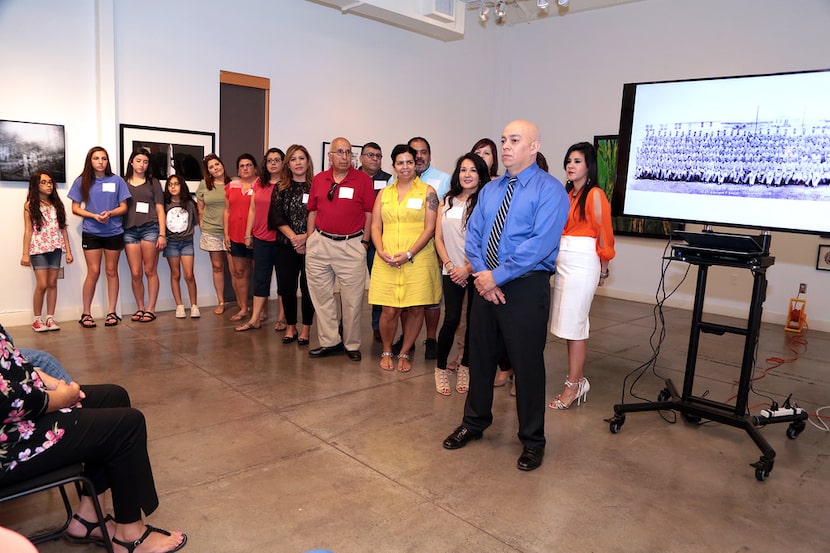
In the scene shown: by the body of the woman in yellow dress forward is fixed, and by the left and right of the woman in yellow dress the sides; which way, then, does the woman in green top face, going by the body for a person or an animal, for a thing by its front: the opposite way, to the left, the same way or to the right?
the same way

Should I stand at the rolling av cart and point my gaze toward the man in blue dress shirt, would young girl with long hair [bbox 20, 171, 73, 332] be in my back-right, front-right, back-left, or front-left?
front-right

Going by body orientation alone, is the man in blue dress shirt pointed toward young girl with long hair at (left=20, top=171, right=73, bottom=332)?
no

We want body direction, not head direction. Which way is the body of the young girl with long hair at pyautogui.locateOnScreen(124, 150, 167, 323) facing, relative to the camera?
toward the camera

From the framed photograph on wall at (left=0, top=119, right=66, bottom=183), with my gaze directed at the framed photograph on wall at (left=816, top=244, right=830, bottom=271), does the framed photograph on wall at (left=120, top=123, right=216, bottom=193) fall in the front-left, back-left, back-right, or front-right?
front-left

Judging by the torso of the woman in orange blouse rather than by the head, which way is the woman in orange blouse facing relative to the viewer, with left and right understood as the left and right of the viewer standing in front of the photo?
facing the viewer and to the left of the viewer

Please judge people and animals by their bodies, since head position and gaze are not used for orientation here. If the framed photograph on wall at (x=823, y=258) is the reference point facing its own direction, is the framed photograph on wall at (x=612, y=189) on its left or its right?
on its right

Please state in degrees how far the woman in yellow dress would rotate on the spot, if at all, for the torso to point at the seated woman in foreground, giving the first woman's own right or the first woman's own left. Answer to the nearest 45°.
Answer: approximately 45° to the first woman's own right

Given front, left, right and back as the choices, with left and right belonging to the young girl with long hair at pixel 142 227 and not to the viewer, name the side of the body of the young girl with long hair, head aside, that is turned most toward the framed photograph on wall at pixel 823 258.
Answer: left

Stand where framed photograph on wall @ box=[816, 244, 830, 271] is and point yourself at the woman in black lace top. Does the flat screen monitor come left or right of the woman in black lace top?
left

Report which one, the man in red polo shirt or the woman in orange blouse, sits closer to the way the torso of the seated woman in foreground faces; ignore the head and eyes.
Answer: the woman in orange blouse

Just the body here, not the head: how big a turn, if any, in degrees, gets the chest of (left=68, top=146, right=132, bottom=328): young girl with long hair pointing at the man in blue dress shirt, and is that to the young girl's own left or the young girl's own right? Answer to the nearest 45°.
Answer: approximately 45° to the young girl's own left

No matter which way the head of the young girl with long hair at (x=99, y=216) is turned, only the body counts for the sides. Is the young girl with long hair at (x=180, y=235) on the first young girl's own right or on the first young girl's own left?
on the first young girl's own left

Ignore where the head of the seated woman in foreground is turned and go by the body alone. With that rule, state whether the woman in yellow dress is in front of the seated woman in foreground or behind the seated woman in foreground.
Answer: in front

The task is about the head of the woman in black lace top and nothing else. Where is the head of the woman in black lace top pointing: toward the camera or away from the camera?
toward the camera

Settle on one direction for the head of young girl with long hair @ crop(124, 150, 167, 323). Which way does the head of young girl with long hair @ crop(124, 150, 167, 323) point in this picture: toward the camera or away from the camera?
toward the camera

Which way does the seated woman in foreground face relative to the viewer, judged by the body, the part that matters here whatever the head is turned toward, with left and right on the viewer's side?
facing to the right of the viewer

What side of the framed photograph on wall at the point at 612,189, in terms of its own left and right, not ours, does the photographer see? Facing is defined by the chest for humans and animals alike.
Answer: front

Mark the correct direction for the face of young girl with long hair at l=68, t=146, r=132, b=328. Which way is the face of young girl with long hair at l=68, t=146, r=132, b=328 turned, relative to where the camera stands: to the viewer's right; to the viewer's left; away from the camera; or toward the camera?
toward the camera

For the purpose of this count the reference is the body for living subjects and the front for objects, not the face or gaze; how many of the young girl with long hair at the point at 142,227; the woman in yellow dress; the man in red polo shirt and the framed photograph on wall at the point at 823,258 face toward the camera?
4
